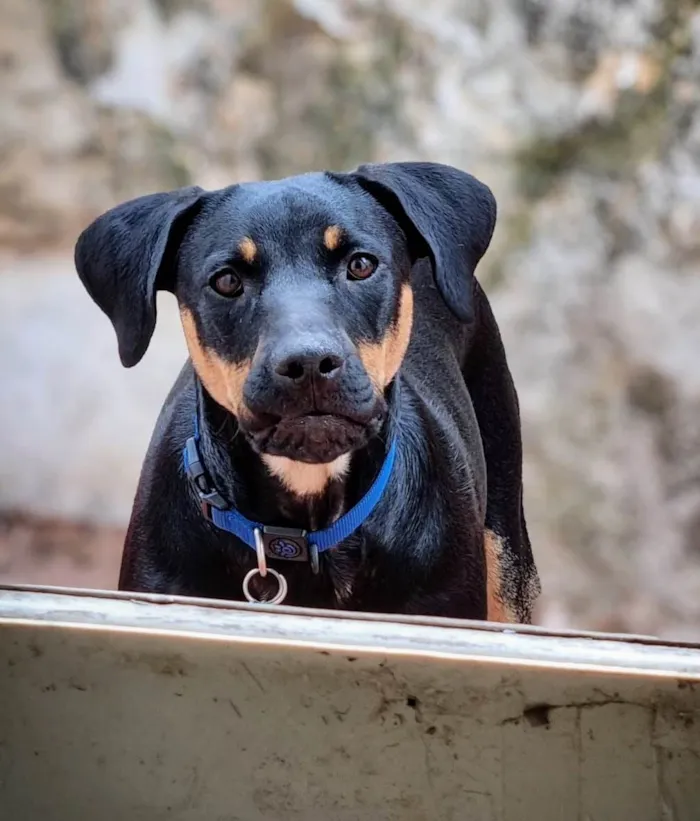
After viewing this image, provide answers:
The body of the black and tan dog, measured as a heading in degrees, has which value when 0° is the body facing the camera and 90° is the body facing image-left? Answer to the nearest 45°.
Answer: approximately 0°

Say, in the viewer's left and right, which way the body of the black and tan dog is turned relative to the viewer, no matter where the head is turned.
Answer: facing the viewer
